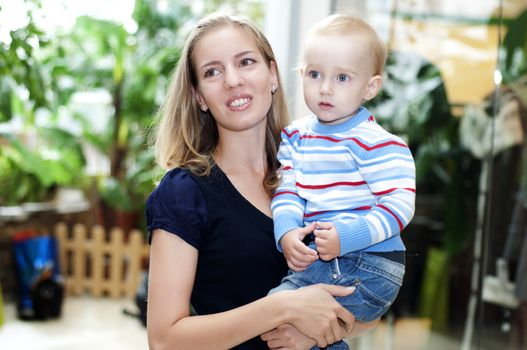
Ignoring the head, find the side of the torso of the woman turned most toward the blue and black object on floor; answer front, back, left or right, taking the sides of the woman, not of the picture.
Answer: back

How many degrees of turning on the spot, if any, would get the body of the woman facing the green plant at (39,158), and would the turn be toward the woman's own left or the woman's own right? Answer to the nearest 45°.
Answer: approximately 180°

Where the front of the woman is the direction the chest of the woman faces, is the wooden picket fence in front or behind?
behind

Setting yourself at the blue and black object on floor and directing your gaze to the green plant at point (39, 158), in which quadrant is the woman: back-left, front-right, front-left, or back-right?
back-right

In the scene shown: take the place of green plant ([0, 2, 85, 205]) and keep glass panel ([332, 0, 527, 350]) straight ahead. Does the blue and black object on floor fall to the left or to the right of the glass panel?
right

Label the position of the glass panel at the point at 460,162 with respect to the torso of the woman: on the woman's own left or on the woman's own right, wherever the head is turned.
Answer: on the woman's own left
